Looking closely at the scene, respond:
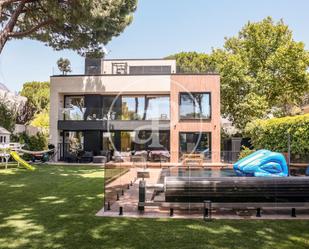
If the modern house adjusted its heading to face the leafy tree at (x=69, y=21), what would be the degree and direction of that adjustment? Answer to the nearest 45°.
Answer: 0° — it already faces it

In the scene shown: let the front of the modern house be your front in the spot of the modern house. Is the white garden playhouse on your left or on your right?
on your right

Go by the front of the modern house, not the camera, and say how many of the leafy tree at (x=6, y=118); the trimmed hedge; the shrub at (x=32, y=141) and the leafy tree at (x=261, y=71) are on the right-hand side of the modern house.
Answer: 2

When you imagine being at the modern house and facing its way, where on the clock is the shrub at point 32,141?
The shrub is roughly at 3 o'clock from the modern house.

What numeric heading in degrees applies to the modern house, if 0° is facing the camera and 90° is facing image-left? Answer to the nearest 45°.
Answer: approximately 0°

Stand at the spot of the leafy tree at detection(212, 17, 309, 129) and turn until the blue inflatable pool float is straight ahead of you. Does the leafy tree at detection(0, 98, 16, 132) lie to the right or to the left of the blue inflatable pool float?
right

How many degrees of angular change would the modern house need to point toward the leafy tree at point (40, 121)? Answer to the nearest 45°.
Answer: approximately 135° to its right

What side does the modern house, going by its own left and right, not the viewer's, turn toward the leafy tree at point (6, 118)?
right
